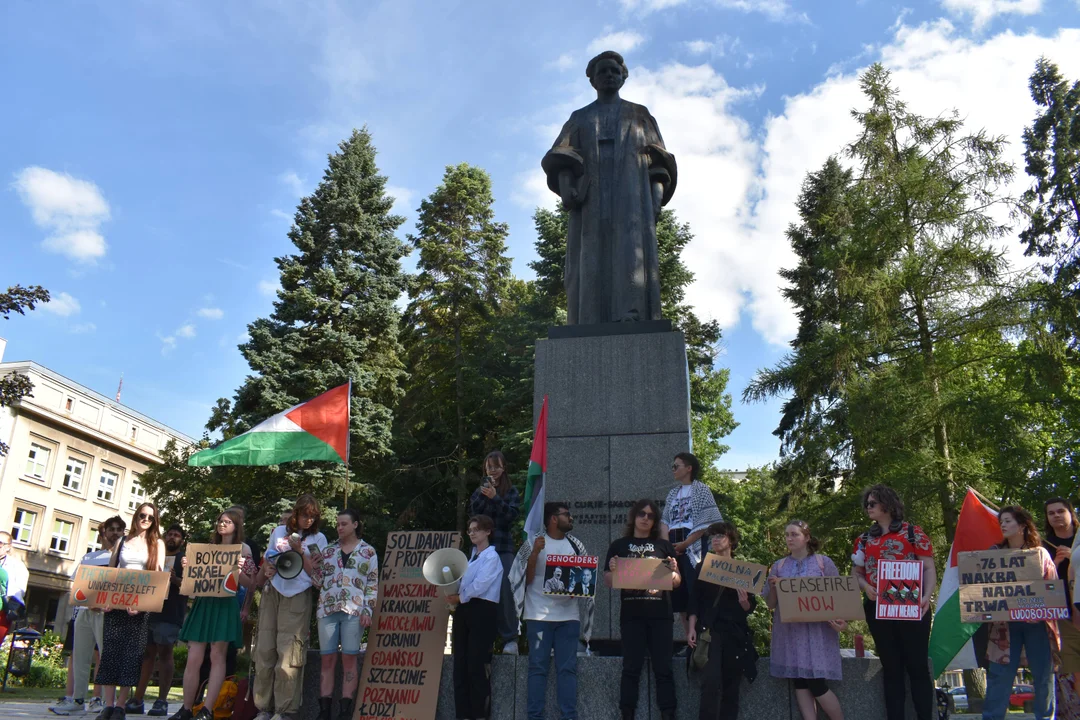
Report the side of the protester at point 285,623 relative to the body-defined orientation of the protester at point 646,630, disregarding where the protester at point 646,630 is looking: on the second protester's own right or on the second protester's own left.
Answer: on the second protester's own right

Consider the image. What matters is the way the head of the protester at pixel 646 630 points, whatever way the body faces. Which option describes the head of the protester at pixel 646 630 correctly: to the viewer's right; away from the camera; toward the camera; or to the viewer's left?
toward the camera

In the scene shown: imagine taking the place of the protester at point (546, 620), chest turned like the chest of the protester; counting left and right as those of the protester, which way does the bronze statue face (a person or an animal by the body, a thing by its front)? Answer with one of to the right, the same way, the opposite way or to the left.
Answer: the same way

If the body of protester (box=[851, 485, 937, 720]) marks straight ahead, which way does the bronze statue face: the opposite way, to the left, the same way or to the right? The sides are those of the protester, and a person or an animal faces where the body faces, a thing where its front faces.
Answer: the same way

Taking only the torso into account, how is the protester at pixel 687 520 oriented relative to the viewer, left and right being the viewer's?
facing the viewer and to the left of the viewer

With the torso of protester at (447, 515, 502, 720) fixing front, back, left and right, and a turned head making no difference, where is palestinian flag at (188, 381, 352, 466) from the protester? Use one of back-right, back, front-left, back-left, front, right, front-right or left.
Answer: right

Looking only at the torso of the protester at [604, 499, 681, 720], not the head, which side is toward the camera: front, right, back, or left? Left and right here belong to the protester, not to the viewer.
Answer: front

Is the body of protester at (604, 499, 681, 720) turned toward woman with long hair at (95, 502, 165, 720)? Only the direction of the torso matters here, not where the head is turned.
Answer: no

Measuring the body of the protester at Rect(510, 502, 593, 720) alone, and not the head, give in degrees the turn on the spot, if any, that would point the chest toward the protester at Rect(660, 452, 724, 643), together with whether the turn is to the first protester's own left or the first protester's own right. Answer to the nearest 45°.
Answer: approximately 135° to the first protester's own left

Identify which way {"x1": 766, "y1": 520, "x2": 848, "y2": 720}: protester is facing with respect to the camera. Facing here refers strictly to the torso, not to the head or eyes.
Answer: toward the camera

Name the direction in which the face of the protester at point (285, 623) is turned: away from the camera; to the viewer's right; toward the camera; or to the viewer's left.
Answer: toward the camera

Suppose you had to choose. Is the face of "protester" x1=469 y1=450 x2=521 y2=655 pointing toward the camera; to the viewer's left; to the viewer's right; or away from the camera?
toward the camera

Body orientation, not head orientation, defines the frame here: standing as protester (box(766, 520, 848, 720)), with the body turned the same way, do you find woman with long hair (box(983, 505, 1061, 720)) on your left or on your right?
on your left

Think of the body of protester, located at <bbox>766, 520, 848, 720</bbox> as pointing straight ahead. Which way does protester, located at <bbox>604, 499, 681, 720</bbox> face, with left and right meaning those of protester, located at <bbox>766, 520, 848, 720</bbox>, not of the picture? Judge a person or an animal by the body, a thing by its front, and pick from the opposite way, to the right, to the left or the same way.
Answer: the same way

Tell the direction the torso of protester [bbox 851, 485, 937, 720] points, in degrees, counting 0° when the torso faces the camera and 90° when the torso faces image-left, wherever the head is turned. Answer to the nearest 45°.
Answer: approximately 0°

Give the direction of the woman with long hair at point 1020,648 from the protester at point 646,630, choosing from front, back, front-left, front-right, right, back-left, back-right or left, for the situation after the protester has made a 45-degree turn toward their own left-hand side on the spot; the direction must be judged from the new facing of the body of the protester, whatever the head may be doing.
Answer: front-left

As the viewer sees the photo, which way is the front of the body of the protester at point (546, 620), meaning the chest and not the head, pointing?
toward the camera

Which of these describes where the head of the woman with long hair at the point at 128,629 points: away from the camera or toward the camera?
toward the camera

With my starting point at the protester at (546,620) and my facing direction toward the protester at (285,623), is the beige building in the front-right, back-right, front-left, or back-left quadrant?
front-right
